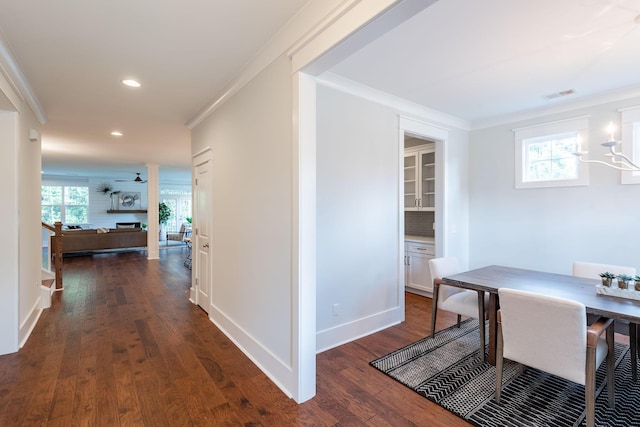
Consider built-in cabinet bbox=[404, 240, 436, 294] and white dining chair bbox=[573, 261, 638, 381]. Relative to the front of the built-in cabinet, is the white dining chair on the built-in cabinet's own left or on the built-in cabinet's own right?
on the built-in cabinet's own left

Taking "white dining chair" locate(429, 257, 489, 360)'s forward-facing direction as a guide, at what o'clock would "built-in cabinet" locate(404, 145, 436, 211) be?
The built-in cabinet is roughly at 7 o'clock from the white dining chair.

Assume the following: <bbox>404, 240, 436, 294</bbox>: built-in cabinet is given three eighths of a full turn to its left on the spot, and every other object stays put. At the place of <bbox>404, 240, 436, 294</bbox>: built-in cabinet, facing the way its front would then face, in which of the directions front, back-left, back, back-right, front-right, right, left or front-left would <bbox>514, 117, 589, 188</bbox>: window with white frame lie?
front

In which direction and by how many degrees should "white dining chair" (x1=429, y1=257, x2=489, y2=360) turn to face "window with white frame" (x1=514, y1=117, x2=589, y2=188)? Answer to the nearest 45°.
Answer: approximately 90° to its left

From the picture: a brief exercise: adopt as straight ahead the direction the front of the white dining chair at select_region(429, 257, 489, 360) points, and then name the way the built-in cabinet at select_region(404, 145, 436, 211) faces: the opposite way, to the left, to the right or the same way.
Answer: to the right

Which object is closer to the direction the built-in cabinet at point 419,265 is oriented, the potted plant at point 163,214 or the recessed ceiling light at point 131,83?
the recessed ceiling light

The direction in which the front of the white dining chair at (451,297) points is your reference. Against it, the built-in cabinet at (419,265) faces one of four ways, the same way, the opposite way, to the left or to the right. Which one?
to the right

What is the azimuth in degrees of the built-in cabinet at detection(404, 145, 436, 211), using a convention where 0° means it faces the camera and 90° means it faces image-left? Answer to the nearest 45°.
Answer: approximately 45°

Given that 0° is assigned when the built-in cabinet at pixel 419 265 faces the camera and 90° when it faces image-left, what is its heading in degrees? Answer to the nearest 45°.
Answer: approximately 45°
